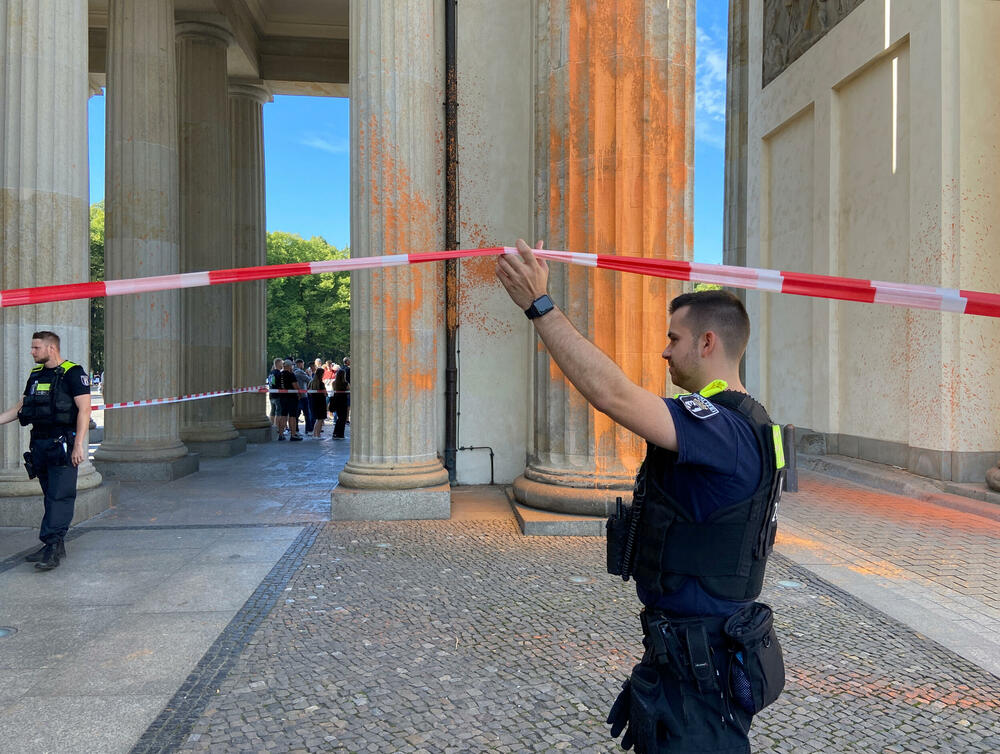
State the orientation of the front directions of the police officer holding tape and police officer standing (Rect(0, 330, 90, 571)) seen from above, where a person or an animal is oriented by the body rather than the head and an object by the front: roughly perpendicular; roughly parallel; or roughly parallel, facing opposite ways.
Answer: roughly perpendicular

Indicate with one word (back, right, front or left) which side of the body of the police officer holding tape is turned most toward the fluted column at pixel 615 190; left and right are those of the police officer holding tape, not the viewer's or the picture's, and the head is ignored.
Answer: right

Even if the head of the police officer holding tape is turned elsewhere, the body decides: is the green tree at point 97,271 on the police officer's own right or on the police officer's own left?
on the police officer's own right

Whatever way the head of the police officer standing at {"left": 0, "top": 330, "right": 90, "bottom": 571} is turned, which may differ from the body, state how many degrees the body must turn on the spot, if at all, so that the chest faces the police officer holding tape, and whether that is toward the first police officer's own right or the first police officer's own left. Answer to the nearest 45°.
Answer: approximately 45° to the first police officer's own left

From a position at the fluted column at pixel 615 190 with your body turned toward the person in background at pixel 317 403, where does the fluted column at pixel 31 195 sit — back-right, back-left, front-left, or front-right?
front-left

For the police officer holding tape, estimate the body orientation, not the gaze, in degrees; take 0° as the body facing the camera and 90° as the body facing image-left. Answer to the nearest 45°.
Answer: approximately 90°

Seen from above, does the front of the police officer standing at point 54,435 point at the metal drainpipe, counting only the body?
no

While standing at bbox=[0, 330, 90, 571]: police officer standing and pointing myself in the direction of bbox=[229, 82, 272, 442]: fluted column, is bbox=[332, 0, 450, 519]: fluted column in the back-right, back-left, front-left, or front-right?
front-right

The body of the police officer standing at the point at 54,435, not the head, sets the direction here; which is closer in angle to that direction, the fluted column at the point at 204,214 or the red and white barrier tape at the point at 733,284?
the red and white barrier tape

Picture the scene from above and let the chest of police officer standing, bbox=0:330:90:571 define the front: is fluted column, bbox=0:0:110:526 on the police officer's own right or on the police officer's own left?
on the police officer's own right

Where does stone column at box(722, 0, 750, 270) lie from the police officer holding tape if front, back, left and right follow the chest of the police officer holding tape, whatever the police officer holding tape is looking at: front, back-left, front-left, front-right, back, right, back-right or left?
right

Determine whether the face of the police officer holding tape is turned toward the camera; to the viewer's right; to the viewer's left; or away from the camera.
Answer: to the viewer's left
